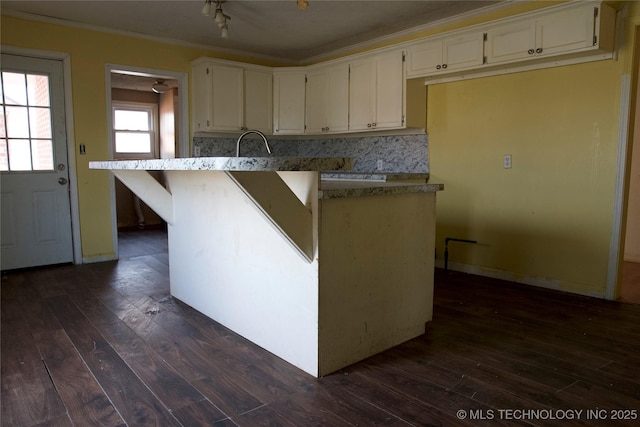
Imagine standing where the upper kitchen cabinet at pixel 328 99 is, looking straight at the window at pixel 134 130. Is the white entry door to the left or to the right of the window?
left

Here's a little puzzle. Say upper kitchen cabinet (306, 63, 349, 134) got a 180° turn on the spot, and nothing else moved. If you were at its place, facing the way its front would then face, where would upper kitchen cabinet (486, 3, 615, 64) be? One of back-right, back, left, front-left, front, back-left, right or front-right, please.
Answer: right

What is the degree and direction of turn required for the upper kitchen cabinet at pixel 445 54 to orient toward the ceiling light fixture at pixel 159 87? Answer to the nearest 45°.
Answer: approximately 45° to its right

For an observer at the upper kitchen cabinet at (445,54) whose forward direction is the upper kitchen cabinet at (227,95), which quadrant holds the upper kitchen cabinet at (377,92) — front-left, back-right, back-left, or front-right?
front-right

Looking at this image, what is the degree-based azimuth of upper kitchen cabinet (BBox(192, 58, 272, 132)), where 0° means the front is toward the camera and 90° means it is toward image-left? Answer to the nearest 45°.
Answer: approximately 315°

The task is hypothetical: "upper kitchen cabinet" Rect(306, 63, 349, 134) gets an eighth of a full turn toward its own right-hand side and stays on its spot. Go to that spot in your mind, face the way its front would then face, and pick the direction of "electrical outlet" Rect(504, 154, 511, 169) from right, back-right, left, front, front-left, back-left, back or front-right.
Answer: back-left

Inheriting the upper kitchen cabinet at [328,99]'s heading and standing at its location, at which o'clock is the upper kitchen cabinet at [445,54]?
the upper kitchen cabinet at [445,54] is roughly at 9 o'clock from the upper kitchen cabinet at [328,99].

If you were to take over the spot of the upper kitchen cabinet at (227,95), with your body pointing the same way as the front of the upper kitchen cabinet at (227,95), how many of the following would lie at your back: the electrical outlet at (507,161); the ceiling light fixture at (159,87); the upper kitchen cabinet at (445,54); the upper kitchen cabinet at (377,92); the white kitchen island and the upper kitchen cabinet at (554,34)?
1

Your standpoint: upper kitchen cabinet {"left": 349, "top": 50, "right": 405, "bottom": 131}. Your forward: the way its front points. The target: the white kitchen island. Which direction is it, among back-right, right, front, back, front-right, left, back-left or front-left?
front-left

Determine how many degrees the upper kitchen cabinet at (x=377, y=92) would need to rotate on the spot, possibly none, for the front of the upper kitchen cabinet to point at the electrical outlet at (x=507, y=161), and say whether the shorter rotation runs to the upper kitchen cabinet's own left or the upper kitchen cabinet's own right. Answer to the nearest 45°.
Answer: approximately 90° to the upper kitchen cabinet's own left

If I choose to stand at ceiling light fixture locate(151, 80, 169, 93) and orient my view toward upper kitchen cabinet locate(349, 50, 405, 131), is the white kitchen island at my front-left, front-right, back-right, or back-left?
front-right

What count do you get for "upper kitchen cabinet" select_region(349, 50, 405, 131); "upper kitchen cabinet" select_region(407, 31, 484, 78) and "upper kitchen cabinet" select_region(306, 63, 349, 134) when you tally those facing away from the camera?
0

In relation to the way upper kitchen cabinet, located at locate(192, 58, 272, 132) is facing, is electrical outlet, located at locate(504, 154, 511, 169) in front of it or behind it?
in front

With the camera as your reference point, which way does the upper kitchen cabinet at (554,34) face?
facing the viewer and to the left of the viewer

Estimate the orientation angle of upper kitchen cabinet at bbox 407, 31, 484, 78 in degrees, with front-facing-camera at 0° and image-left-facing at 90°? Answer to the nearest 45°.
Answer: approximately 45°

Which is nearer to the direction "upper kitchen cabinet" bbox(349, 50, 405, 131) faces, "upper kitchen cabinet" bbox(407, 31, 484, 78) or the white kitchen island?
the white kitchen island
